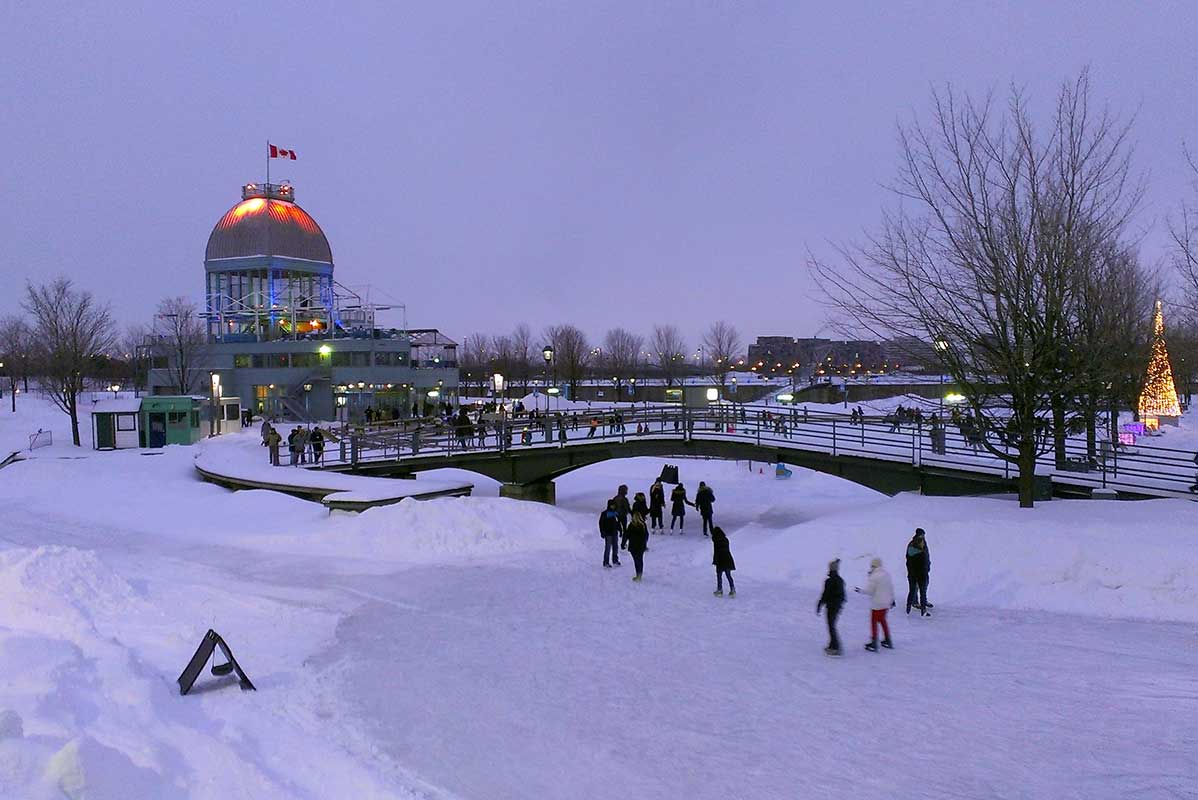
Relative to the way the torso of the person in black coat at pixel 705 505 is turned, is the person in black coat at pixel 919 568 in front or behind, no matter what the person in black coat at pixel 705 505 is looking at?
behind

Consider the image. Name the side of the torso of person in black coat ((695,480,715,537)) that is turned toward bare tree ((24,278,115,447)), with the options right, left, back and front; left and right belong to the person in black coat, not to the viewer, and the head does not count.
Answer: front

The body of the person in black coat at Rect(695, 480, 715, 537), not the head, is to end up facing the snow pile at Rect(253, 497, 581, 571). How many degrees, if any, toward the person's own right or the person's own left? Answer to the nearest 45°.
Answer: approximately 90° to the person's own left

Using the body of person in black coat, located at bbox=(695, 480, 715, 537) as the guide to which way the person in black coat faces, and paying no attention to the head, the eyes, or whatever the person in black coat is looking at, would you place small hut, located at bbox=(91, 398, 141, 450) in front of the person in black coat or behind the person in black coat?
in front

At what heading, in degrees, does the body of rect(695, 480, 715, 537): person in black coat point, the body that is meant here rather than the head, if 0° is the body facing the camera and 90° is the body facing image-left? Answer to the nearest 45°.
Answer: approximately 135°

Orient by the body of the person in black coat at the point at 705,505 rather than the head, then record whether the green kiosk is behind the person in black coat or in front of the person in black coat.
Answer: in front

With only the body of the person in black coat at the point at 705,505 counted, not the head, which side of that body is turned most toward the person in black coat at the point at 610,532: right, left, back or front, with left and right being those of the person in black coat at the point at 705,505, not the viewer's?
left

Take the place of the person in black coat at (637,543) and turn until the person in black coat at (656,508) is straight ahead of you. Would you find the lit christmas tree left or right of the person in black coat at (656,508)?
right

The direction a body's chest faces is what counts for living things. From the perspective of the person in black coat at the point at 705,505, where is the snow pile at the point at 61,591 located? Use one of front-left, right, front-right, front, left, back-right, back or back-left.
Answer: left
